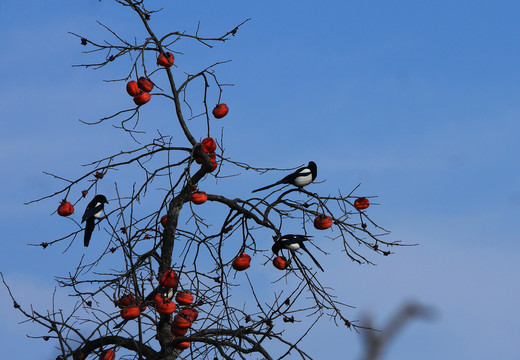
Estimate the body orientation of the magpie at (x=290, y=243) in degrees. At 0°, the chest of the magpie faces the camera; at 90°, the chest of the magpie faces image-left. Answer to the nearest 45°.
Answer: approximately 90°

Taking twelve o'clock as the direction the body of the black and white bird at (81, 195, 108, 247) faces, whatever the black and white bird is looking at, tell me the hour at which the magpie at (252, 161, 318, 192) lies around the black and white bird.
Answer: The magpie is roughly at 12 o'clock from the black and white bird.

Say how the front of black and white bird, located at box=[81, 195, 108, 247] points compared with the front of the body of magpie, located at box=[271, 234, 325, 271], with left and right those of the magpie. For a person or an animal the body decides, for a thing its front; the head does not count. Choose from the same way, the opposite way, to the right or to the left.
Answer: the opposite way

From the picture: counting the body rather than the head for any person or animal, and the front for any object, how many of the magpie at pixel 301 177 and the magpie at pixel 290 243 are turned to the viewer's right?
1

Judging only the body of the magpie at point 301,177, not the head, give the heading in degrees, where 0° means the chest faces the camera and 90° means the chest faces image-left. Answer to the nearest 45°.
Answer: approximately 270°

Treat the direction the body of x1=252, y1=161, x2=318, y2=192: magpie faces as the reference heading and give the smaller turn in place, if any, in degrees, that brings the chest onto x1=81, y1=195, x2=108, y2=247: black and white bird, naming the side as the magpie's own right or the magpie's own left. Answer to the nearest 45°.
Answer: approximately 180°

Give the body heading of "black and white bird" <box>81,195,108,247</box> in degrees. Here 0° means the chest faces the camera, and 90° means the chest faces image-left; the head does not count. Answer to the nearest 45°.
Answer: approximately 270°

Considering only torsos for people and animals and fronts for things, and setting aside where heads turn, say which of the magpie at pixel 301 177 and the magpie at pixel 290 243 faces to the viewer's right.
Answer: the magpie at pixel 301 177

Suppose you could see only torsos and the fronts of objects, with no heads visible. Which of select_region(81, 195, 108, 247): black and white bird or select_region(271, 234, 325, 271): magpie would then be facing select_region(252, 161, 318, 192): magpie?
the black and white bird
